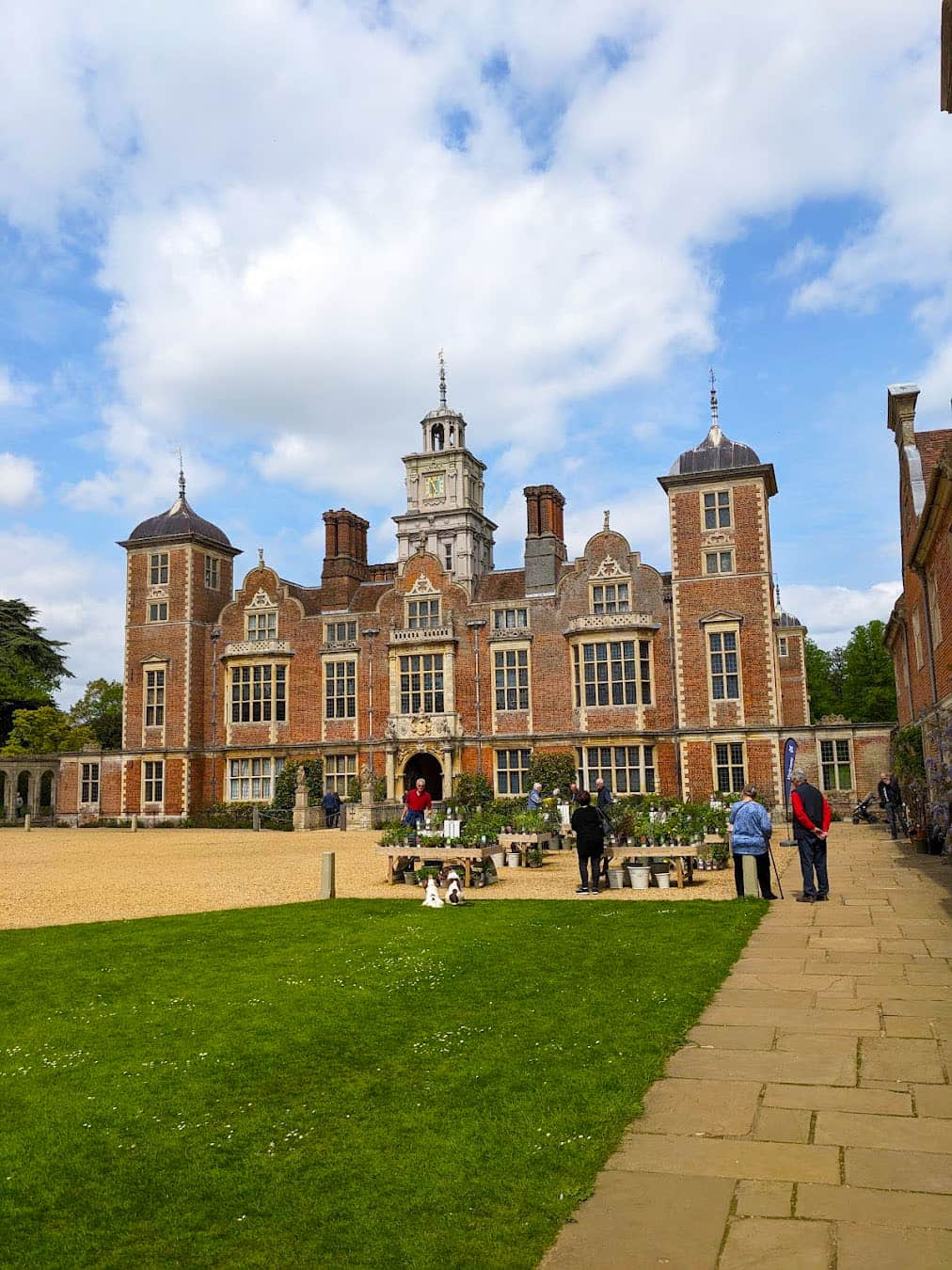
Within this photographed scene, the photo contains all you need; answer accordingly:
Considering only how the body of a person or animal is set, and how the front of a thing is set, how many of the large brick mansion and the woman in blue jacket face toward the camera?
1

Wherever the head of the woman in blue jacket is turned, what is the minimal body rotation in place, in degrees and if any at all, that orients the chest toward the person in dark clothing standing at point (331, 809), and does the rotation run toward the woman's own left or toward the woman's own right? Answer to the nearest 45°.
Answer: approximately 45° to the woman's own left

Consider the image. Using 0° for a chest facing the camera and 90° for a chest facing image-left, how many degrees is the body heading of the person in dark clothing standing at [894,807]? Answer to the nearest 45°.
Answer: approximately 45°

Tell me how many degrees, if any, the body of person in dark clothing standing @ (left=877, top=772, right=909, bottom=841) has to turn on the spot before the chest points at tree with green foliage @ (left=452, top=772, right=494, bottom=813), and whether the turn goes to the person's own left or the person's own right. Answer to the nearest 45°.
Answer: approximately 90° to the person's own right

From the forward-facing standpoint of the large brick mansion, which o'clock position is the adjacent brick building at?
The adjacent brick building is roughly at 11 o'clock from the large brick mansion.

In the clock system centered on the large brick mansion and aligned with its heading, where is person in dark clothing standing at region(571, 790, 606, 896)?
The person in dark clothing standing is roughly at 12 o'clock from the large brick mansion.

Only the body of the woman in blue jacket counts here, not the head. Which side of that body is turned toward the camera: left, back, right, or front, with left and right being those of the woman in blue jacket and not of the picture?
back

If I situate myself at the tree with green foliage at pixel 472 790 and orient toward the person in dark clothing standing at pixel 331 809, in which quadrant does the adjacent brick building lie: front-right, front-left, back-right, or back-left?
back-left

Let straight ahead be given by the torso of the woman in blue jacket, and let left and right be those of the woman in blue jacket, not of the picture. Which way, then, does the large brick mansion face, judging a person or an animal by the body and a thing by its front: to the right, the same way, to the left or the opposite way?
the opposite way

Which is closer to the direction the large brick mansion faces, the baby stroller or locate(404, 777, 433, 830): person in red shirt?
the person in red shirt

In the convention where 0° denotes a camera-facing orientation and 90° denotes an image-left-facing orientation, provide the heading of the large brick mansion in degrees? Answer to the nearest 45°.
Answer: approximately 0°
